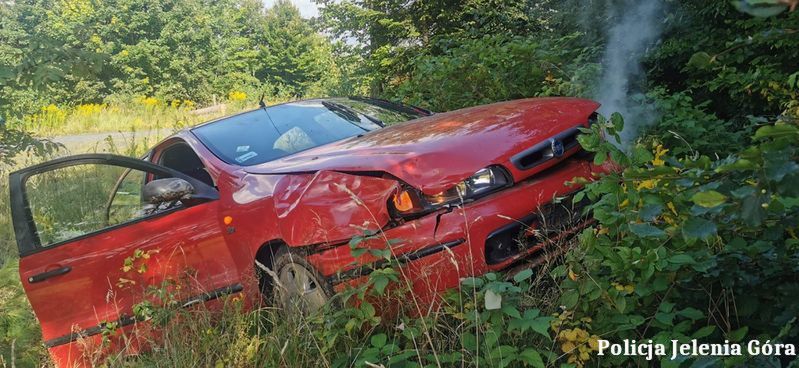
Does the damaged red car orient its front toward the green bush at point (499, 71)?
no

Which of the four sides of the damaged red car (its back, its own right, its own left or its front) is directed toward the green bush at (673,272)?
front

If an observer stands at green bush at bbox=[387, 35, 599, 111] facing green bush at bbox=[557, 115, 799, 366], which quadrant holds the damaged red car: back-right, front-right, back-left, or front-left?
front-right

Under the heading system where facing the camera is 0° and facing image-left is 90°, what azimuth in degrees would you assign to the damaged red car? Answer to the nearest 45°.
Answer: approximately 315°
